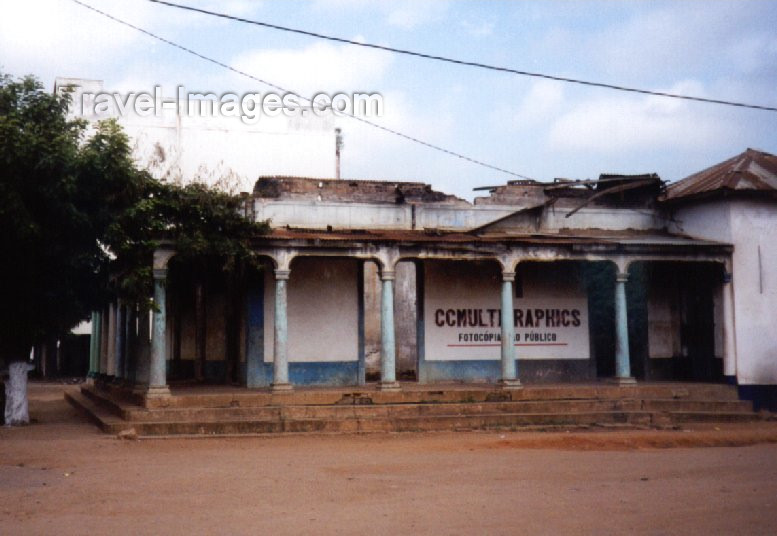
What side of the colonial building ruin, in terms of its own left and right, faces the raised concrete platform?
front

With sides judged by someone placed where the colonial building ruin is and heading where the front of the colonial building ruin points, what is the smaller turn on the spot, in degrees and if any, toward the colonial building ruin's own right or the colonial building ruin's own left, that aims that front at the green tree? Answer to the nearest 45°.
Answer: approximately 45° to the colonial building ruin's own right

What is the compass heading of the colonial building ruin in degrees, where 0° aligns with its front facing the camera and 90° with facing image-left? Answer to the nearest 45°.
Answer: approximately 0°
